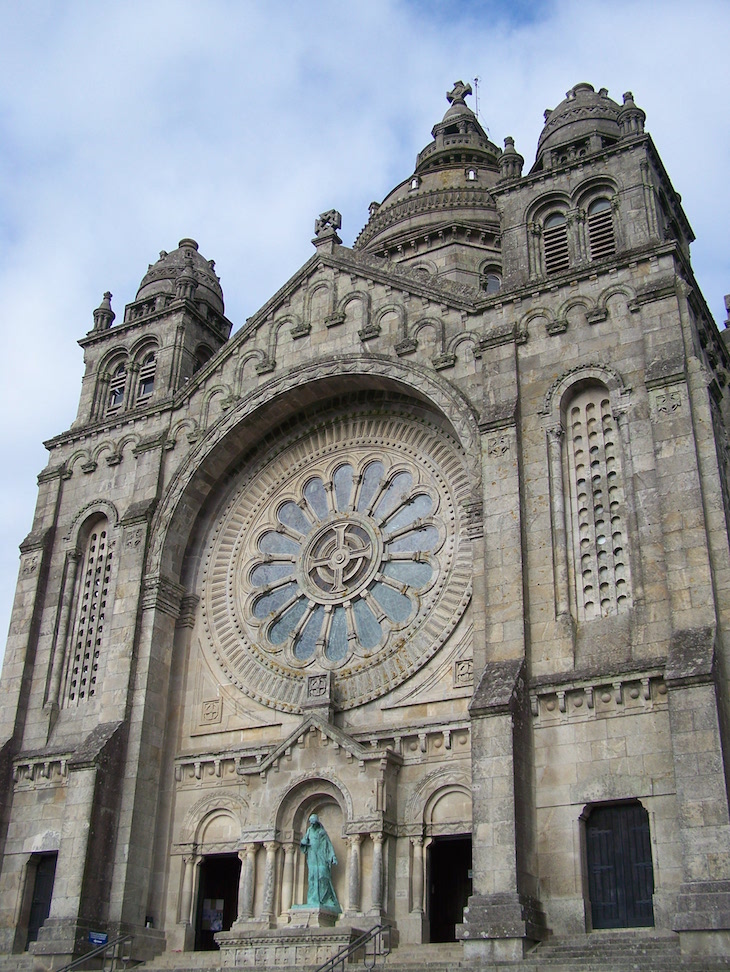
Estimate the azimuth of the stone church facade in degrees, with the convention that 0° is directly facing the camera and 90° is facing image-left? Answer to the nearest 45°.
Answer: approximately 45°
